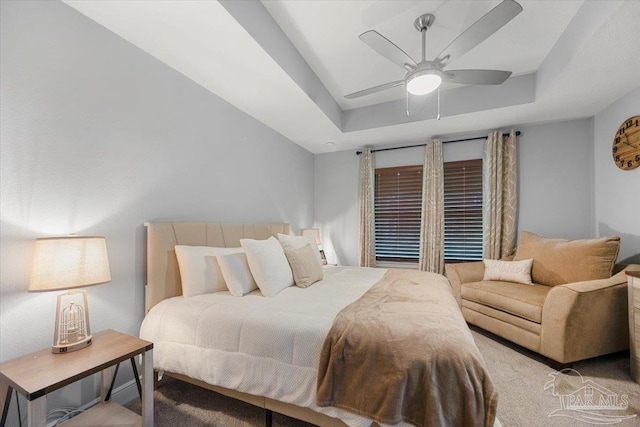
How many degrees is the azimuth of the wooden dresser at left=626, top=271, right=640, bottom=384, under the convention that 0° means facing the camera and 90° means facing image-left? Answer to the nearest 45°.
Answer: approximately 45°

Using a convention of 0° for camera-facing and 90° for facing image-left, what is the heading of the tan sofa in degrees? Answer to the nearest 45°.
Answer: approximately 45°

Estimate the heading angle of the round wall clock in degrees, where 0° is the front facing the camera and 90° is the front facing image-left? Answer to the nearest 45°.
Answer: approximately 45°

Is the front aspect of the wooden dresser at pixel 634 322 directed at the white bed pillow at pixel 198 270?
yes
